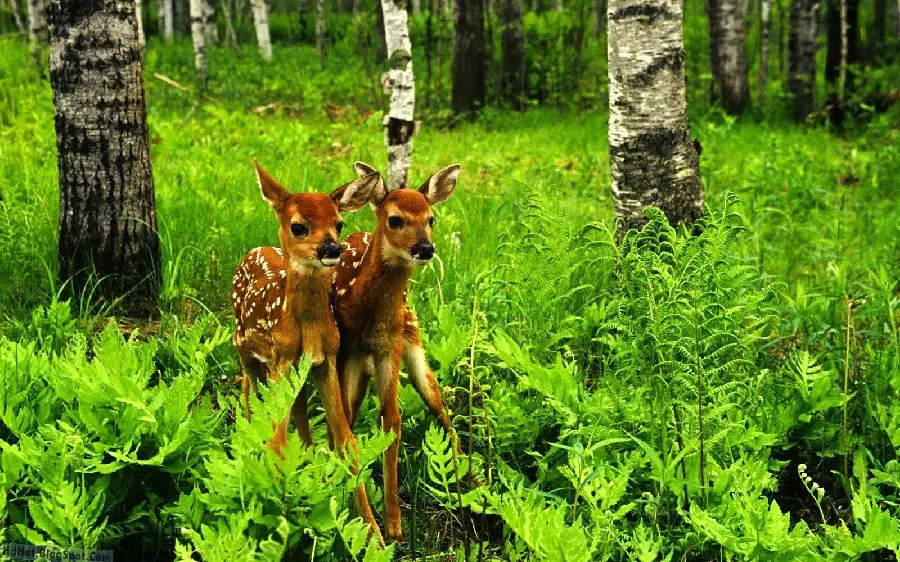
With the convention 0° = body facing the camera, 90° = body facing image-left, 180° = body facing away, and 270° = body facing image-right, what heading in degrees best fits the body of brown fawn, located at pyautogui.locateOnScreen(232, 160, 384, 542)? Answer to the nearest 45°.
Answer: approximately 315°

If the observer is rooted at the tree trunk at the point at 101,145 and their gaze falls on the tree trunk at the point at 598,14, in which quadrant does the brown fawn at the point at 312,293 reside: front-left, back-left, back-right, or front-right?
back-right

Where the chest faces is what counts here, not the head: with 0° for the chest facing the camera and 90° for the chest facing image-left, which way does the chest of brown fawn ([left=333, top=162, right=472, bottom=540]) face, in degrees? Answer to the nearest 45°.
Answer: approximately 315°

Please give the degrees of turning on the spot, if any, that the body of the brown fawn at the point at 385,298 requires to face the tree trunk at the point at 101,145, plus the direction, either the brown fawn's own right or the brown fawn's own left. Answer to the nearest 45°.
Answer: approximately 180°

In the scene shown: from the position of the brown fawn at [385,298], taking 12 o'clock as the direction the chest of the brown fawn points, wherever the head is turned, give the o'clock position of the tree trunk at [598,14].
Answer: The tree trunk is roughly at 8 o'clock from the brown fawn.

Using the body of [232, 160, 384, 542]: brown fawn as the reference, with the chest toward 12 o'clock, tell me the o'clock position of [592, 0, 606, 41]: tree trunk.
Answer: The tree trunk is roughly at 8 o'clock from the brown fawn.
